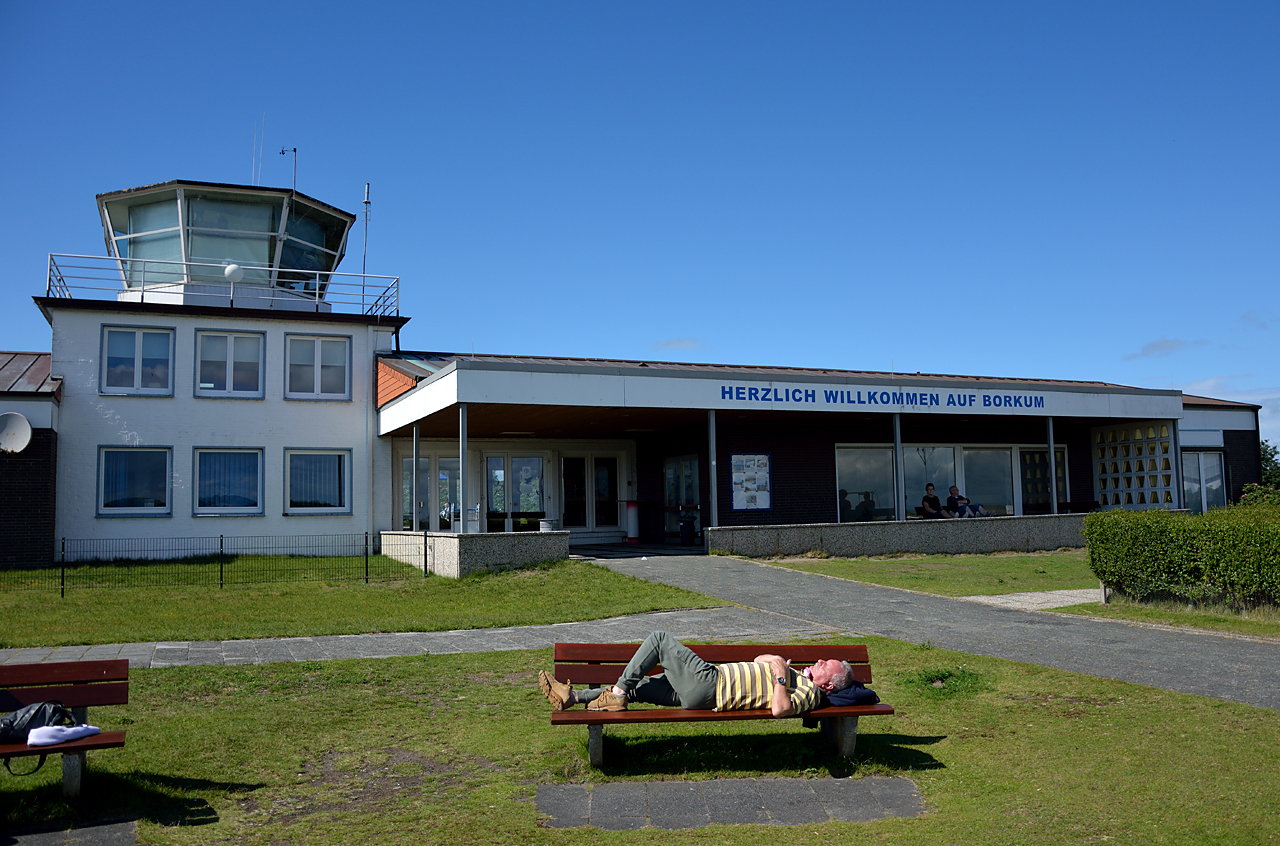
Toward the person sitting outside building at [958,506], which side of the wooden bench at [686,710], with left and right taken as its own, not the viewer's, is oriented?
back

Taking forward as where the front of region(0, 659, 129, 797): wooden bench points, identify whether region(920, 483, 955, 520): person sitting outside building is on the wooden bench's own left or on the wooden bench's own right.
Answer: on the wooden bench's own left

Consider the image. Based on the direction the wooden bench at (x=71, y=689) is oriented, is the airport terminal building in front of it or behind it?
behind

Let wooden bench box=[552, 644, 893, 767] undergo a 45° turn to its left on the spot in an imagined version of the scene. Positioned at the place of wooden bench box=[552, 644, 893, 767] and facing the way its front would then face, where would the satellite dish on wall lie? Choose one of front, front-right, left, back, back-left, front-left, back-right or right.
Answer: back

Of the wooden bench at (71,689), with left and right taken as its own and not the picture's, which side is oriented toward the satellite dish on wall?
back

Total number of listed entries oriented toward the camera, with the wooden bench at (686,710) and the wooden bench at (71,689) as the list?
2
